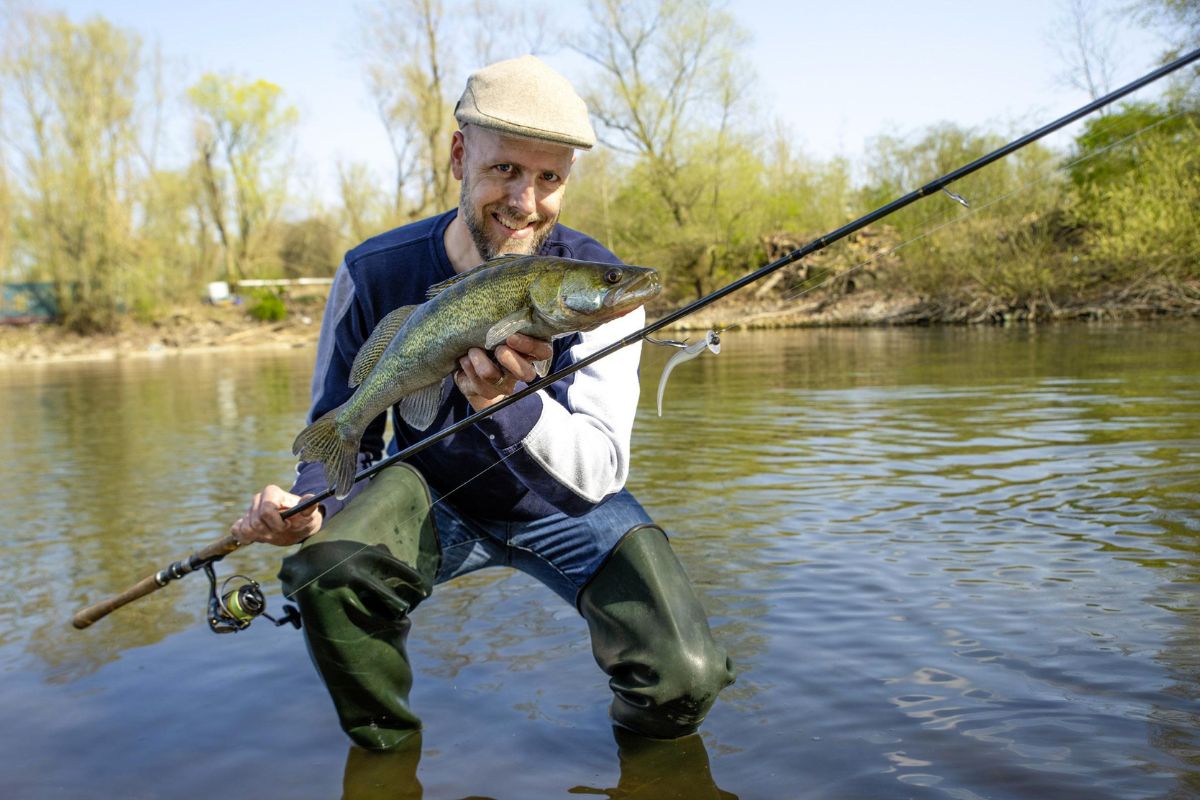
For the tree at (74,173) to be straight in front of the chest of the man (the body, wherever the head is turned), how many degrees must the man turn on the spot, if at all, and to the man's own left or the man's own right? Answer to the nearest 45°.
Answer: approximately 180°

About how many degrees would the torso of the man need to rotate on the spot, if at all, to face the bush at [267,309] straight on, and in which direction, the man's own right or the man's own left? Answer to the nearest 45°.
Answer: approximately 180°

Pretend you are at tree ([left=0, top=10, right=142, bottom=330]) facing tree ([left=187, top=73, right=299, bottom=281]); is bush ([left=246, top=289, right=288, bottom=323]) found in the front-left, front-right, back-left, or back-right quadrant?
front-right

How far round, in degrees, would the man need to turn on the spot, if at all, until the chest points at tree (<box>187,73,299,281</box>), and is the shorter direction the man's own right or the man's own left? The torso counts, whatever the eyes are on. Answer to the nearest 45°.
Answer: approximately 180°

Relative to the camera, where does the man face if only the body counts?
toward the camera
